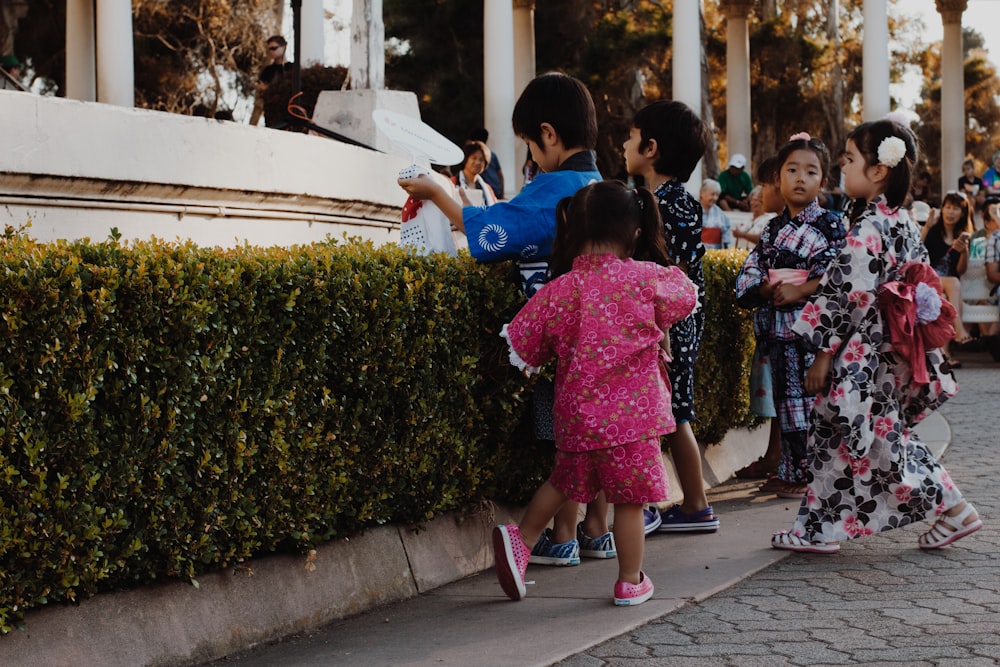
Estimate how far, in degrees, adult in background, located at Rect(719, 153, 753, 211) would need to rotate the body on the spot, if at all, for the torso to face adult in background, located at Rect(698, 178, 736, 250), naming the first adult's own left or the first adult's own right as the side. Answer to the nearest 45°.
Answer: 0° — they already face them

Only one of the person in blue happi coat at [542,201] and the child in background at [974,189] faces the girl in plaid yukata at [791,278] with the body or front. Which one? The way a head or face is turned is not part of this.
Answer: the child in background

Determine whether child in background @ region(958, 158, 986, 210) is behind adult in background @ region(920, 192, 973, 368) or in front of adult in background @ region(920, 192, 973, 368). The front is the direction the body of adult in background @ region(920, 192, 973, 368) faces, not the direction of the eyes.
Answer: behind

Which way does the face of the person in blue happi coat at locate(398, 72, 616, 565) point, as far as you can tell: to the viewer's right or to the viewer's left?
to the viewer's left

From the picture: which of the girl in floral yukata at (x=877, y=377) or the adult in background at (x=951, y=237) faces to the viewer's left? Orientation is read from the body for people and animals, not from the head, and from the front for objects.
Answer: the girl in floral yukata

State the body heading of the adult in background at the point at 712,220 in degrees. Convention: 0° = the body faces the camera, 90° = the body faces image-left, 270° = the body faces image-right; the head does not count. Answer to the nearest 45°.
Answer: approximately 0°

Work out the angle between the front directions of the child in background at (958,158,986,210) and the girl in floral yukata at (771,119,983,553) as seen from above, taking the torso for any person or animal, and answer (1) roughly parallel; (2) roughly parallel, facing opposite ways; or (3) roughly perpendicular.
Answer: roughly perpendicular

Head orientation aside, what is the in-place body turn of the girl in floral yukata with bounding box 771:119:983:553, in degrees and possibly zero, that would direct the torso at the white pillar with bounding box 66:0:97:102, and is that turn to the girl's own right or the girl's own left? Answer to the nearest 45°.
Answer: approximately 45° to the girl's own right

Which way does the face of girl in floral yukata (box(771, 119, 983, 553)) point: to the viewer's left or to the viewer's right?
to the viewer's left

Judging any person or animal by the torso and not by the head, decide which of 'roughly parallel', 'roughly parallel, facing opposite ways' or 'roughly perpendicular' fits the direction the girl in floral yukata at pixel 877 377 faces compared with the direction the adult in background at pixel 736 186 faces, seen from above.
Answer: roughly perpendicular

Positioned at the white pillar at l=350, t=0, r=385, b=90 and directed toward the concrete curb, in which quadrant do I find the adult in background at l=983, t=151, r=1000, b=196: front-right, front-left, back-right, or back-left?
back-left

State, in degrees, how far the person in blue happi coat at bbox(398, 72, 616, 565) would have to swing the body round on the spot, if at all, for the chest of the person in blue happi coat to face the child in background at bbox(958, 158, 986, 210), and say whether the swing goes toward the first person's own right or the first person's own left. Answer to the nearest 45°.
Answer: approximately 135° to the first person's own right

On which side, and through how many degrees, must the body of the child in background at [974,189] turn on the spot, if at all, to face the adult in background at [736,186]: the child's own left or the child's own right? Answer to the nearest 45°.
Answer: approximately 45° to the child's own right

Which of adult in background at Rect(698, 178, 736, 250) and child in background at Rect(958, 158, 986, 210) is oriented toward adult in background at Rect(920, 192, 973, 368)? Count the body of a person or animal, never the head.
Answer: child in background at Rect(958, 158, 986, 210)

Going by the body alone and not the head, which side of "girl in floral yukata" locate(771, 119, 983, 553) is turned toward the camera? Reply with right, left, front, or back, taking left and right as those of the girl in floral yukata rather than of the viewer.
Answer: left
